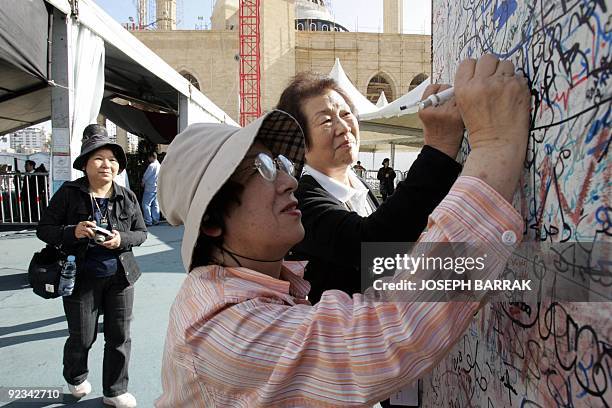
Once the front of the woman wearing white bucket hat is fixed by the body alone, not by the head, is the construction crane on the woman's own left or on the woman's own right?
on the woman's own left

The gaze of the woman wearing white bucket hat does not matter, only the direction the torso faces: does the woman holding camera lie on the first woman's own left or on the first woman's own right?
on the first woman's own left

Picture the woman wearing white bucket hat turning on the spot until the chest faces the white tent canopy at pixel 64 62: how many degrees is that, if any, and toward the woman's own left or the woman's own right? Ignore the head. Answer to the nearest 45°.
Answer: approximately 135° to the woman's own left

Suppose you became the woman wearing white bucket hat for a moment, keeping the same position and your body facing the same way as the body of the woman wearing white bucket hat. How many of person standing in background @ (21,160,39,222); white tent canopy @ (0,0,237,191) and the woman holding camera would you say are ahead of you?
0

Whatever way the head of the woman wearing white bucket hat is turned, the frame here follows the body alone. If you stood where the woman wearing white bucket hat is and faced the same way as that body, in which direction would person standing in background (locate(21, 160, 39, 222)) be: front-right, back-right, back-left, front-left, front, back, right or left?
back-left

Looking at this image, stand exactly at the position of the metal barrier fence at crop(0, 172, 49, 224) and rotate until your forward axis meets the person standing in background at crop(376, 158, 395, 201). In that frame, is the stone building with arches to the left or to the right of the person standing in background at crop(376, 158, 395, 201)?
left

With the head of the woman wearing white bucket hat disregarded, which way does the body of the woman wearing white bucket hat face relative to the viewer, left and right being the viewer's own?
facing to the right of the viewer

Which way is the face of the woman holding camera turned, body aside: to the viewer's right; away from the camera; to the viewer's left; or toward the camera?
toward the camera

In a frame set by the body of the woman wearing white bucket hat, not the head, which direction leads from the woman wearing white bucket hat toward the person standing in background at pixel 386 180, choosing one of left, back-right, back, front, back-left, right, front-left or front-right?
left

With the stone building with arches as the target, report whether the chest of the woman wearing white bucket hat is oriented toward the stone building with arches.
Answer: no

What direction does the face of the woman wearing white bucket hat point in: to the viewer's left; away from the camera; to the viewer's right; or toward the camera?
to the viewer's right
